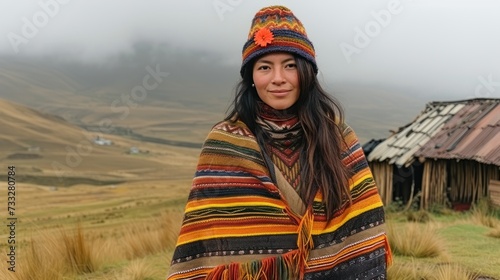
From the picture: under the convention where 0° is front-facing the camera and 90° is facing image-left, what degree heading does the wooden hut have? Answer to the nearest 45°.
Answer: approximately 0°

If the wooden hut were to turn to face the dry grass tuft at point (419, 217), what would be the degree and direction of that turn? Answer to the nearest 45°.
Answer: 0° — it already faces it

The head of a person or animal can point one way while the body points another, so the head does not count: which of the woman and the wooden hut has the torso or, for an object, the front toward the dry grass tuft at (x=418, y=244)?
the wooden hut

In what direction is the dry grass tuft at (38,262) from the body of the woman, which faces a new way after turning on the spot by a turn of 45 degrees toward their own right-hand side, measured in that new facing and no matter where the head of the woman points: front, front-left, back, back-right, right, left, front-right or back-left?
right

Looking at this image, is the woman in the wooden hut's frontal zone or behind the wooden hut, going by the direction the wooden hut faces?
frontal zone

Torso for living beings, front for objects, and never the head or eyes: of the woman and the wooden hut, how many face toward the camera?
2

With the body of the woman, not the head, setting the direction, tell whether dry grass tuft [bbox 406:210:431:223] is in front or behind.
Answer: behind
